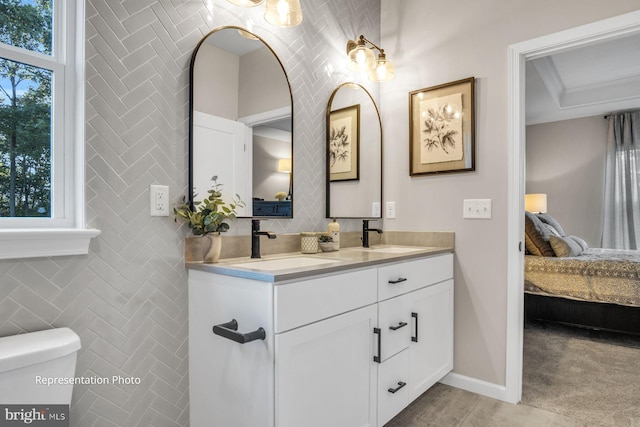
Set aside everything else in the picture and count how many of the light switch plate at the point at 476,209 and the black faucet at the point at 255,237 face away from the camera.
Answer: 0

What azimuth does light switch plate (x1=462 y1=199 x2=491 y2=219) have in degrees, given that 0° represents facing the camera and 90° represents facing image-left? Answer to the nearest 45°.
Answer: approximately 0°

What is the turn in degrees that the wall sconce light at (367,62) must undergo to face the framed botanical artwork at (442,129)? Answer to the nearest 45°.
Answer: approximately 45° to its left

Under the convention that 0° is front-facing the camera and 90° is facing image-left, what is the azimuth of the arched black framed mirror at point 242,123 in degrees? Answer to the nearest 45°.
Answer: approximately 315°

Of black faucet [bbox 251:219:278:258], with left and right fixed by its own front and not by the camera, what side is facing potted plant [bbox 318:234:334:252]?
left

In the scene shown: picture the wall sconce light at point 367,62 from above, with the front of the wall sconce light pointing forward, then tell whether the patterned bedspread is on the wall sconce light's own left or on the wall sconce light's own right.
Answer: on the wall sconce light's own left

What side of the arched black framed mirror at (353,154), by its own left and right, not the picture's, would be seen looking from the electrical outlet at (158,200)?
right

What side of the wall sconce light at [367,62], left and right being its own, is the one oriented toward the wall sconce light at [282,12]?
right

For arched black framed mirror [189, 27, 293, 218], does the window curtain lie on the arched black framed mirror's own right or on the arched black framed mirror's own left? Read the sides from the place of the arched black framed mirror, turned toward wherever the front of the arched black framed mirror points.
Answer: on the arched black framed mirror's own left

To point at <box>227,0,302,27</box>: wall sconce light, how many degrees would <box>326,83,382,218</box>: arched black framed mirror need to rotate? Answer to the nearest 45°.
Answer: approximately 90° to its right
